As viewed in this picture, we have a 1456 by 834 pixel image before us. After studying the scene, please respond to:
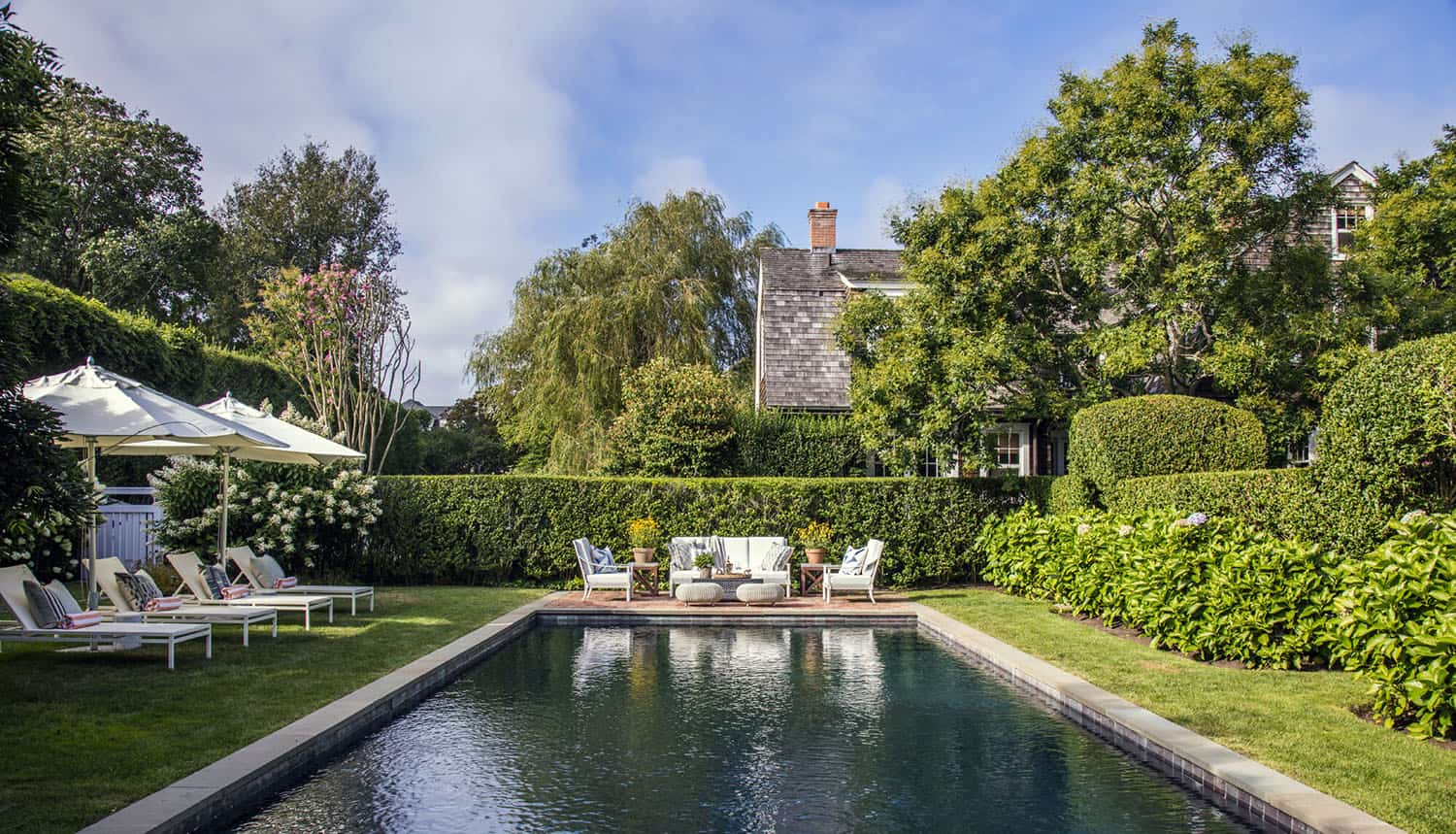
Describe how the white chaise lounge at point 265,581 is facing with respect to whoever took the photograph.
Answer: facing to the right of the viewer

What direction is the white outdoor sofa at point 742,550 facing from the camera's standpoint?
toward the camera

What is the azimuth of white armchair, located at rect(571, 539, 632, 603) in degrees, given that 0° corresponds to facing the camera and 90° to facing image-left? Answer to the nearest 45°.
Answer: approximately 270°

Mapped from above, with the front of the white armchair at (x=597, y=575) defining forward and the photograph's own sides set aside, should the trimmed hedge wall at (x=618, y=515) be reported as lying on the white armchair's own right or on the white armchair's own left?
on the white armchair's own left

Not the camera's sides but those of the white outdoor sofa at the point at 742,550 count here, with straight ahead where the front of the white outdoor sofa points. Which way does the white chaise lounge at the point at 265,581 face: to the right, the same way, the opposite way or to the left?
to the left

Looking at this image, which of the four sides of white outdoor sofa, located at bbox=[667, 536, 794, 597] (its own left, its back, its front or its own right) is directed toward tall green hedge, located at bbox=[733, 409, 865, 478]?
back

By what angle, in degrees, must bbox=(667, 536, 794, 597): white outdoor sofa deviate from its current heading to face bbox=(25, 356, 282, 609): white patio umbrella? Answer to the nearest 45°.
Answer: approximately 45° to its right

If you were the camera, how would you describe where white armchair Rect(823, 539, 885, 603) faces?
facing to the left of the viewer

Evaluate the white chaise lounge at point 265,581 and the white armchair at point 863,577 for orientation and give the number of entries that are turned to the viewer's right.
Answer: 1

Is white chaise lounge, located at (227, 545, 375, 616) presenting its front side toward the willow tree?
no

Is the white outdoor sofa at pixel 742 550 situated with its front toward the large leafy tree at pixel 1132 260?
no

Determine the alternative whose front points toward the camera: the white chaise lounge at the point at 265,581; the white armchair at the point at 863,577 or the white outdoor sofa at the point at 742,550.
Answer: the white outdoor sofa

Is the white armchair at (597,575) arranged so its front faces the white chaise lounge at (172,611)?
no
